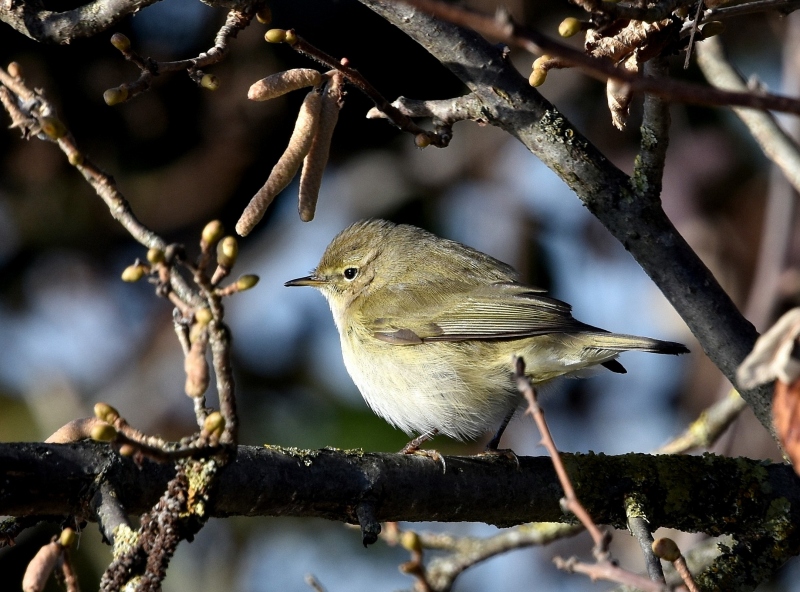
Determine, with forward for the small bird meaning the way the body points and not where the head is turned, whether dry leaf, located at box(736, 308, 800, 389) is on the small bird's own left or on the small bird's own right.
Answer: on the small bird's own left

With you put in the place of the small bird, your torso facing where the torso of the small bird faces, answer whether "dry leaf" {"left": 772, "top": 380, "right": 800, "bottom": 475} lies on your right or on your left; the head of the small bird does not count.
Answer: on your left

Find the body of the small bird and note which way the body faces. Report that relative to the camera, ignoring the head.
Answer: to the viewer's left
